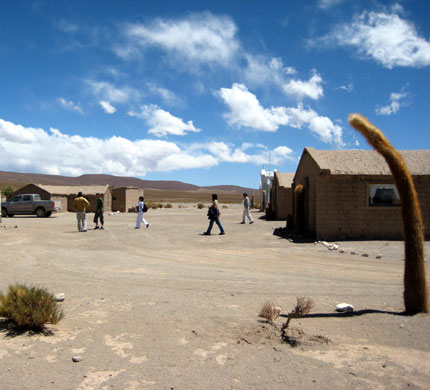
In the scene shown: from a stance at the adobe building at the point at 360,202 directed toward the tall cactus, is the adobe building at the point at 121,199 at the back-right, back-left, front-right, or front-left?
back-right

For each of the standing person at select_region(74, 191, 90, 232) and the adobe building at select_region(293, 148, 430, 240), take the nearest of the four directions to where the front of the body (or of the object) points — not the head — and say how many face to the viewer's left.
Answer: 1

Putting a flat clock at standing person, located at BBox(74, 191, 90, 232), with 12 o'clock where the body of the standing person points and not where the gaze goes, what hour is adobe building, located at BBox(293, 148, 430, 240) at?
The adobe building is roughly at 4 o'clock from the standing person.

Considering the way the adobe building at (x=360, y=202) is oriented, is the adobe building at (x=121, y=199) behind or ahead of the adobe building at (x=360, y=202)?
ahead

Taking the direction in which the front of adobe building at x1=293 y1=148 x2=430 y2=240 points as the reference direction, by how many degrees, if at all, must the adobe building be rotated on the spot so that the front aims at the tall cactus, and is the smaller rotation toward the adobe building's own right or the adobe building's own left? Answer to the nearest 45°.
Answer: approximately 90° to the adobe building's own left

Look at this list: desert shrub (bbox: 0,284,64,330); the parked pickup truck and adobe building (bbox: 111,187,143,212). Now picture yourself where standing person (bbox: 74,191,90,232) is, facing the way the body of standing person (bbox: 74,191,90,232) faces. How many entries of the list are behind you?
1

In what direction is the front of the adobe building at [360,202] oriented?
to the viewer's left

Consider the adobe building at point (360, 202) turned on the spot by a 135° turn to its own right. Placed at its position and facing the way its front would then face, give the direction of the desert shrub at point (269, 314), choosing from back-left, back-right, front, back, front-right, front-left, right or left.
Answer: back-right

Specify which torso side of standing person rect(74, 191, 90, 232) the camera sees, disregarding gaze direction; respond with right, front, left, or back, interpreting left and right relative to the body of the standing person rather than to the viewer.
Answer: back

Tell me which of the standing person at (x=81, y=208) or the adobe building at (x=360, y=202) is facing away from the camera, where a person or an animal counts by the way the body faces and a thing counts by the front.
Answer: the standing person

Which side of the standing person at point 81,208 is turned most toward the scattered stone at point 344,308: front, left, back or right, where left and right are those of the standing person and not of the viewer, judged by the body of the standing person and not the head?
back
